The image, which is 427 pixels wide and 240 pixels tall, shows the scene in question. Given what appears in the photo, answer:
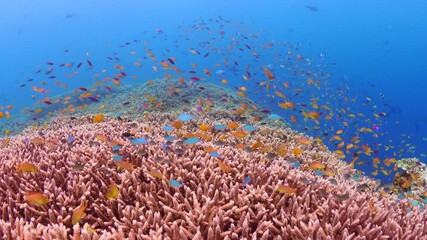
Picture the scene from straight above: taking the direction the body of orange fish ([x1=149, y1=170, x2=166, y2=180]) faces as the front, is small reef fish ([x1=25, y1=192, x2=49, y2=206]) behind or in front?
in front

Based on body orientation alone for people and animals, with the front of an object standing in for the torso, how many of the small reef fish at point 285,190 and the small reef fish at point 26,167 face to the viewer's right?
1

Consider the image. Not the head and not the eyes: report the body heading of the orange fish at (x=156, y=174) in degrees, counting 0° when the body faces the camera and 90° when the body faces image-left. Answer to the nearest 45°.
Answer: approximately 90°
